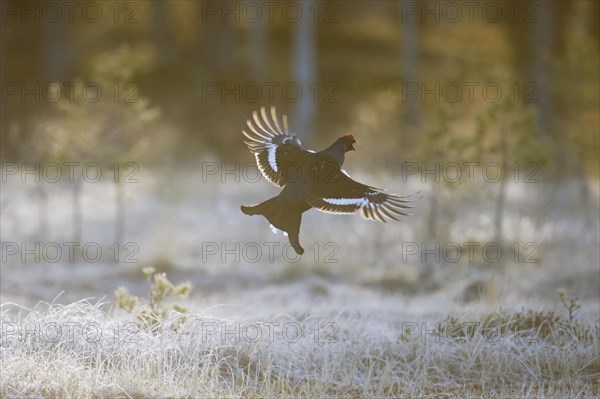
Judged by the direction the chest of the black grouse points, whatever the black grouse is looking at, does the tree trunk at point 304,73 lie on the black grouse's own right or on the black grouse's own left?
on the black grouse's own left

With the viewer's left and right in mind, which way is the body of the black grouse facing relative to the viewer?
facing away from the viewer and to the right of the viewer

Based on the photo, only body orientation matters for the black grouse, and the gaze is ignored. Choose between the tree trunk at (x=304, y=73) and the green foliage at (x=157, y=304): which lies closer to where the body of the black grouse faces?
the tree trunk
